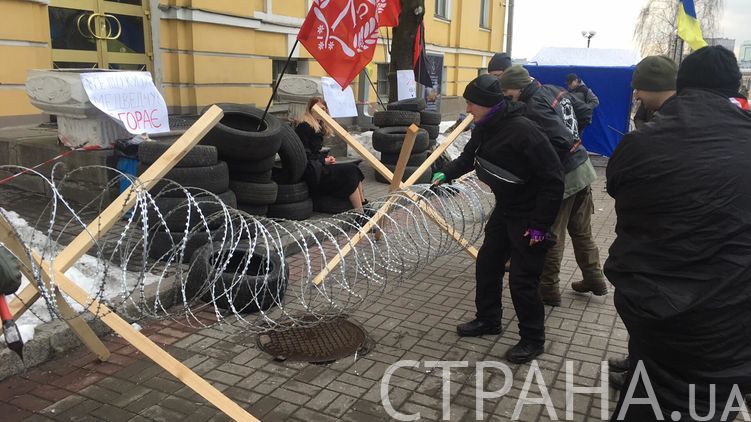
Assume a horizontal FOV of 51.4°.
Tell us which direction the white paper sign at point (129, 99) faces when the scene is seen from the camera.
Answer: facing the viewer

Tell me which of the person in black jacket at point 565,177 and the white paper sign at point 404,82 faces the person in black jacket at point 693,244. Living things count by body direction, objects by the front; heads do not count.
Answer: the white paper sign

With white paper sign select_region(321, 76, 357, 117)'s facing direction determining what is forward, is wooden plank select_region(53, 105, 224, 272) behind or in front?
in front

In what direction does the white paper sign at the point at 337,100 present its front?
toward the camera

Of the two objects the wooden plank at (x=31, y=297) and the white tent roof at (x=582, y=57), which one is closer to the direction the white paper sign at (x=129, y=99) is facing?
the wooden plank

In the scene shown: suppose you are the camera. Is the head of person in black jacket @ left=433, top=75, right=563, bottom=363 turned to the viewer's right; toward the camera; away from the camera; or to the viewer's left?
to the viewer's left

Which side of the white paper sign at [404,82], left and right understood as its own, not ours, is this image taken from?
front

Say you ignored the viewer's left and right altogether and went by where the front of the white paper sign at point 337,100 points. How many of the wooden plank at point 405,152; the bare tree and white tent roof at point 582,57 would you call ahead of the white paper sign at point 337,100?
1

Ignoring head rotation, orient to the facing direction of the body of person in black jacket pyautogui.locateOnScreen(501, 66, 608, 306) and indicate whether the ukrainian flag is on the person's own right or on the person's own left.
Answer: on the person's own right

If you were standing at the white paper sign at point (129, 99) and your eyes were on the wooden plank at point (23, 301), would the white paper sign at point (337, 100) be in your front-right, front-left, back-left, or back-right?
back-left

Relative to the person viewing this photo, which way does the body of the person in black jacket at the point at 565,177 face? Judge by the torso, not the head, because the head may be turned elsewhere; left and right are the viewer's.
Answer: facing away from the viewer and to the left of the viewer

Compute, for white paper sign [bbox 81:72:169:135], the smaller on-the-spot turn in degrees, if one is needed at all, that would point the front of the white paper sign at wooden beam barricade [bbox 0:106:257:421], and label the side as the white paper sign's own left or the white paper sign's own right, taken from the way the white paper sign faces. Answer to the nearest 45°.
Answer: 0° — it already faces it

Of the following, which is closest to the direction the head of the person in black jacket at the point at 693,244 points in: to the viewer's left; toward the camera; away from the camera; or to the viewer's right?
away from the camera

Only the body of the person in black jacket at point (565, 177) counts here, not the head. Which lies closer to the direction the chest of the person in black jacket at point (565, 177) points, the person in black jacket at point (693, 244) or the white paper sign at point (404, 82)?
the white paper sign

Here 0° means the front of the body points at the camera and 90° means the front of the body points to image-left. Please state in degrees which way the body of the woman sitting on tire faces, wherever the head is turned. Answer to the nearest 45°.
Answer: approximately 270°

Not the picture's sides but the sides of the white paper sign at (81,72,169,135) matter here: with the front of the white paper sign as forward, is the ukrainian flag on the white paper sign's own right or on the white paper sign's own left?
on the white paper sign's own left

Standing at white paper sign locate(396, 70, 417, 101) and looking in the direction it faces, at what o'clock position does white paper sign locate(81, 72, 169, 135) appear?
white paper sign locate(81, 72, 169, 135) is roughly at 1 o'clock from white paper sign locate(396, 70, 417, 101).
